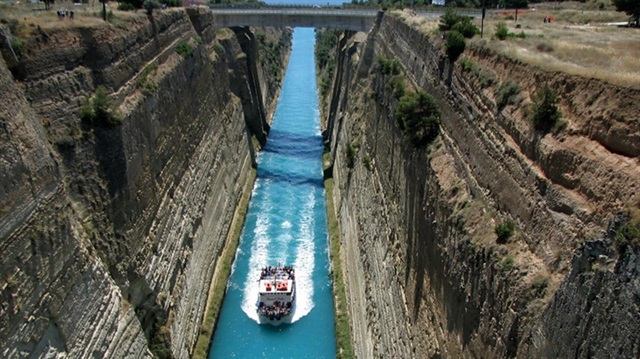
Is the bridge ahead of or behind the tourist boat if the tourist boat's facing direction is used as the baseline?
behind

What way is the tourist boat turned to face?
toward the camera
